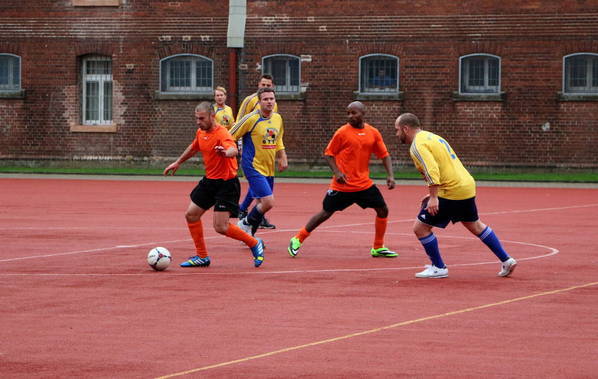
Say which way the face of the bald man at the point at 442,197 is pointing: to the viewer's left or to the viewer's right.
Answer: to the viewer's left

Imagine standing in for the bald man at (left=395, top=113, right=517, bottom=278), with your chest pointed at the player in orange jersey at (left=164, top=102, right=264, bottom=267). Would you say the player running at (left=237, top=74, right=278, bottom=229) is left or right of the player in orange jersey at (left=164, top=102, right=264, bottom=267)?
right

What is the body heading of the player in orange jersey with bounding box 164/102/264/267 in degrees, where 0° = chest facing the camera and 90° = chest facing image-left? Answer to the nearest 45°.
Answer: approximately 45°

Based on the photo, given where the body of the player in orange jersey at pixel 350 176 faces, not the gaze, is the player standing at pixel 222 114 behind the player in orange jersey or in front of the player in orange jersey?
behind

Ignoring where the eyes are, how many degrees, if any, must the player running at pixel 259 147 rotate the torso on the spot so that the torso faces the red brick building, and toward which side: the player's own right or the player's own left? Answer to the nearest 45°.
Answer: approximately 135° to the player's own left

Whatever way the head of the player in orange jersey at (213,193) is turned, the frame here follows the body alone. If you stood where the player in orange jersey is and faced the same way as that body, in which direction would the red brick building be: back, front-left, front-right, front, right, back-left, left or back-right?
back-right

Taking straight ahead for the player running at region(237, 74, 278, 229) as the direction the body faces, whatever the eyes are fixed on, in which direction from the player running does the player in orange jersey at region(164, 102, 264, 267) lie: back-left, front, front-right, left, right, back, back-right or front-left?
front-right

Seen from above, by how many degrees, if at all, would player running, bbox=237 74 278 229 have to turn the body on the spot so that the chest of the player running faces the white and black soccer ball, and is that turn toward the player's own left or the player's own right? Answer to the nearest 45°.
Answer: approximately 45° to the player's own right

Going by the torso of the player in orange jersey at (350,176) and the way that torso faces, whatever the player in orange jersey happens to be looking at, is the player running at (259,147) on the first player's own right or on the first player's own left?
on the first player's own right

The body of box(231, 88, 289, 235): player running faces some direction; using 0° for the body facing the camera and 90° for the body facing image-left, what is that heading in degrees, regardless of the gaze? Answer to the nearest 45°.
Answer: approximately 315°
